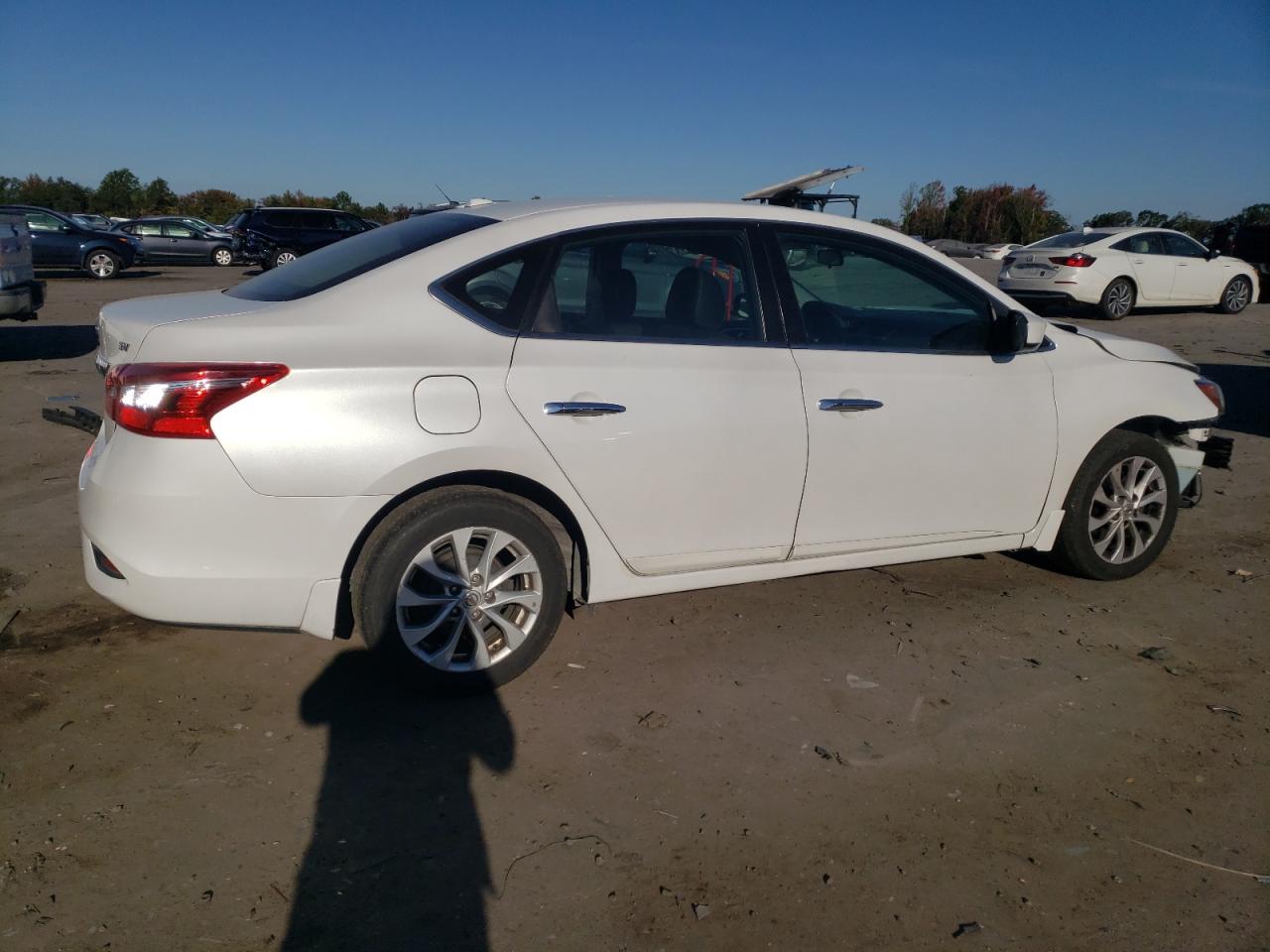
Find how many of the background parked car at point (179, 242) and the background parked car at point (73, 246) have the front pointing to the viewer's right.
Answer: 2

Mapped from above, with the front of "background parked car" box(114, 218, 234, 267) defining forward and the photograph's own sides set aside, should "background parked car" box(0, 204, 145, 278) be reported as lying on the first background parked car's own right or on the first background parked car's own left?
on the first background parked car's own right

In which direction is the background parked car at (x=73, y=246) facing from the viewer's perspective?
to the viewer's right

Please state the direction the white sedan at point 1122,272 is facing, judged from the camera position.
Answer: facing away from the viewer and to the right of the viewer

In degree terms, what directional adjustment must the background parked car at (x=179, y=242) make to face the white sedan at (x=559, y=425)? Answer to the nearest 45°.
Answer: approximately 90° to its right

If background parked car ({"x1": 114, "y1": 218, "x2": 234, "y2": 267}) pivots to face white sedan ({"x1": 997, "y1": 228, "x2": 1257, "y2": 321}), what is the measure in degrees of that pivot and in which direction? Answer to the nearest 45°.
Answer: approximately 45° to its right

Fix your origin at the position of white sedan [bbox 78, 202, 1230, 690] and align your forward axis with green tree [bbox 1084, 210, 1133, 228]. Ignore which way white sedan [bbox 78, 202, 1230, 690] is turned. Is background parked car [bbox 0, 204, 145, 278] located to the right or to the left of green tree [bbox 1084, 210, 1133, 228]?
left

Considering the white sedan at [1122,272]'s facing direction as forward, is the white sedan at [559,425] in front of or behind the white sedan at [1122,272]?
behind

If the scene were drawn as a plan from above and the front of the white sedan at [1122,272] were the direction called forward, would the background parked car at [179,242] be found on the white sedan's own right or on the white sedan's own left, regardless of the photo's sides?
on the white sedan's own left

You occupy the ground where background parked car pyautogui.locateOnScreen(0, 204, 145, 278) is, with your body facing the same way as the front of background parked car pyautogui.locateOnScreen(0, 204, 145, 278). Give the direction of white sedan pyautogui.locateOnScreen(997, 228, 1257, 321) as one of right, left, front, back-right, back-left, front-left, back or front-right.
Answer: front-right

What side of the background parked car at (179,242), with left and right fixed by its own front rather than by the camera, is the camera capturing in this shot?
right

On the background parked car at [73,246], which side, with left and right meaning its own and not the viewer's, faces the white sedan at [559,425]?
right

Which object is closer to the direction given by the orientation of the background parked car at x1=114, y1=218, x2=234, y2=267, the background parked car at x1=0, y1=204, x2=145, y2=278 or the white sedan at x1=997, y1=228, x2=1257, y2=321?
the white sedan
